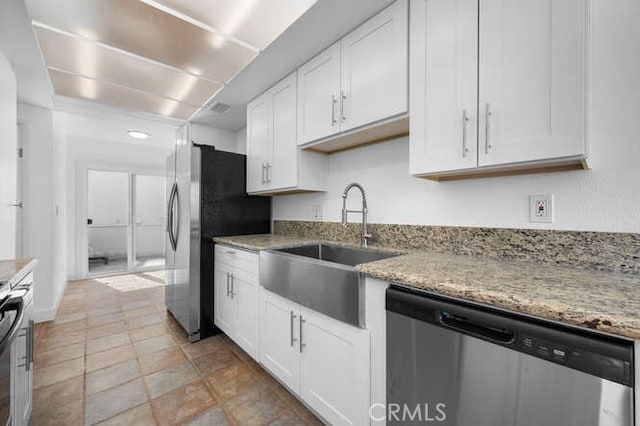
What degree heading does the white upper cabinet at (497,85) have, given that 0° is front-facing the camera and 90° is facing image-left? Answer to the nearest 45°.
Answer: approximately 45°

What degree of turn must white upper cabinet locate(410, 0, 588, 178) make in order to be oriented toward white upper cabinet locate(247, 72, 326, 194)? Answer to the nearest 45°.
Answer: approximately 45° to its right

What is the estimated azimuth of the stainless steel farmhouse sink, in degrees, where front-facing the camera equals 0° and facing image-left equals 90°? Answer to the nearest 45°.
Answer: approximately 45°

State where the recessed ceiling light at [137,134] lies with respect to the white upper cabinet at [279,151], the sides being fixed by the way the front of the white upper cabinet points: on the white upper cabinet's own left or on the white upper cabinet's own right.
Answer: on the white upper cabinet's own right

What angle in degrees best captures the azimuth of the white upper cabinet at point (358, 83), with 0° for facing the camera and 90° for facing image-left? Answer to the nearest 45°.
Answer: approximately 45°

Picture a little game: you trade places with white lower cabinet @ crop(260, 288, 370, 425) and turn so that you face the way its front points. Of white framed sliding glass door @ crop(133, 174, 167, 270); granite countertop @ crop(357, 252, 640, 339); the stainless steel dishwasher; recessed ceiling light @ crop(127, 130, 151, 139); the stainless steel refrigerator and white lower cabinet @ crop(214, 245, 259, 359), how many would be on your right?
4
